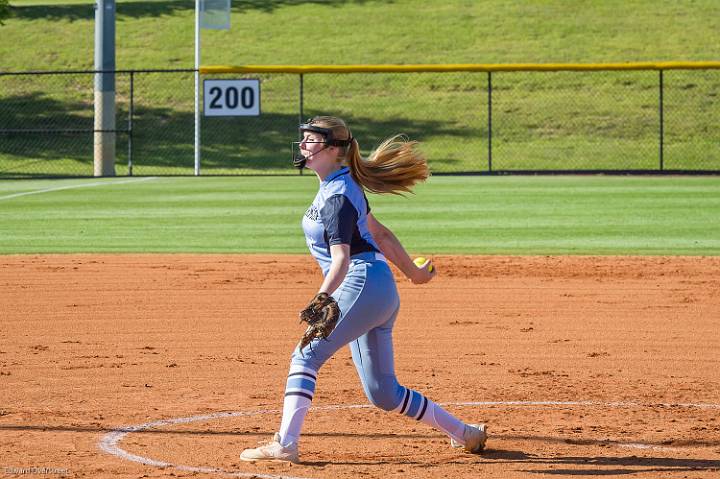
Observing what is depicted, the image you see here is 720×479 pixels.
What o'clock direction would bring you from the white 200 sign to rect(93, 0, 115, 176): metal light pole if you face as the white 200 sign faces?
The metal light pole is roughly at 4 o'clock from the white 200 sign.

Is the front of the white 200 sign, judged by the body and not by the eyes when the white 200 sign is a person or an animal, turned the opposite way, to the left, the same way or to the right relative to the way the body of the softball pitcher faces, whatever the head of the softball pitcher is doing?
to the left

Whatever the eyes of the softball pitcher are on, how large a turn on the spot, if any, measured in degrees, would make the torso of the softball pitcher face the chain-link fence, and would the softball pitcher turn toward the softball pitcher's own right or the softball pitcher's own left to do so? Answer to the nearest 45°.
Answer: approximately 90° to the softball pitcher's own right

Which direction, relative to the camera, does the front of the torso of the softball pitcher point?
to the viewer's left

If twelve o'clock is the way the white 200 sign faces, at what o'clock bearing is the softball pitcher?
The softball pitcher is roughly at 12 o'clock from the white 200 sign.

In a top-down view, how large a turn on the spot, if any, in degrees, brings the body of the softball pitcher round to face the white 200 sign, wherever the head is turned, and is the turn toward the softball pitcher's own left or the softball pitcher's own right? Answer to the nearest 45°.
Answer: approximately 90° to the softball pitcher's own right

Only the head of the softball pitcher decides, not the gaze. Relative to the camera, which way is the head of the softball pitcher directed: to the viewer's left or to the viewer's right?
to the viewer's left
